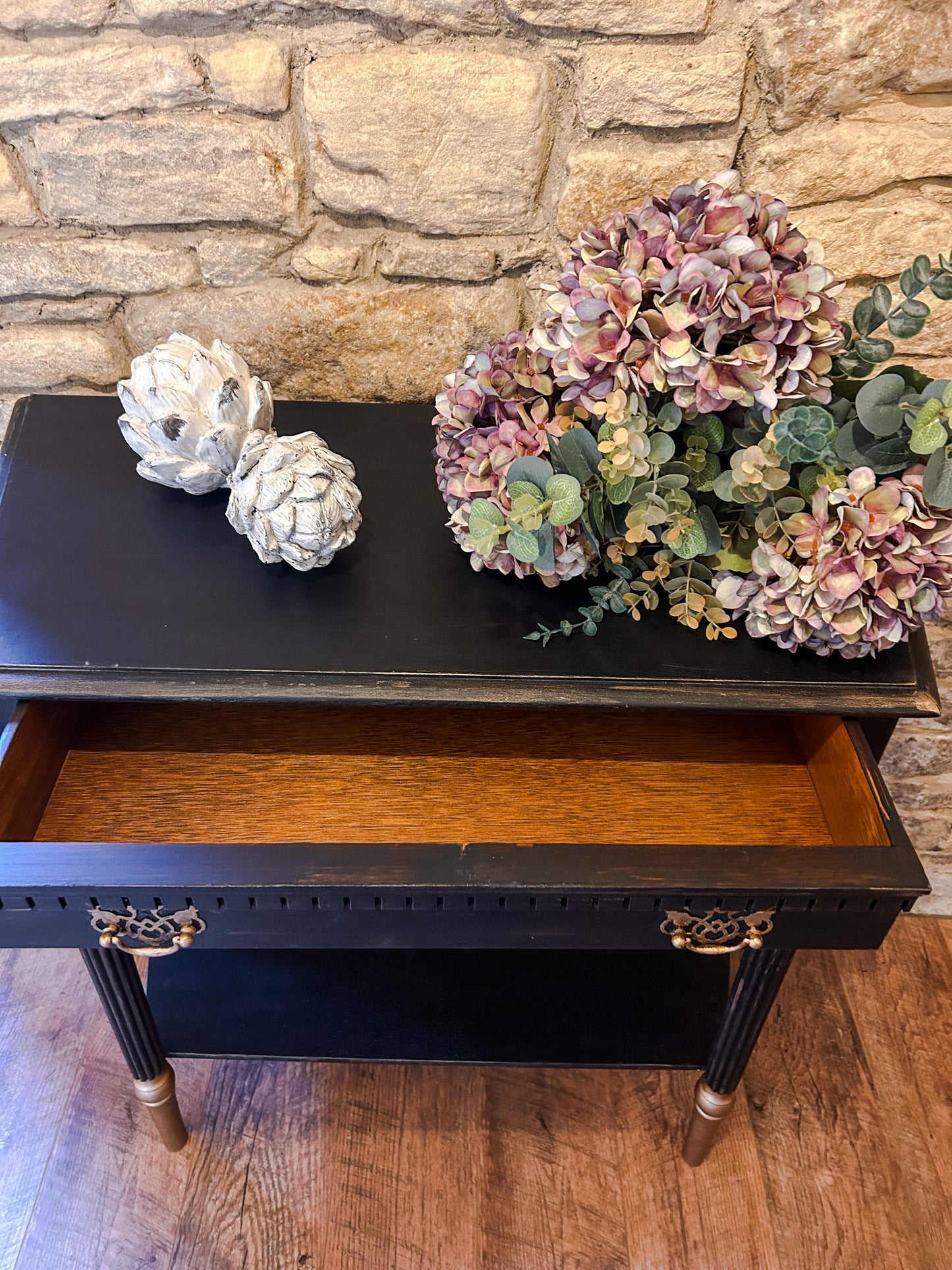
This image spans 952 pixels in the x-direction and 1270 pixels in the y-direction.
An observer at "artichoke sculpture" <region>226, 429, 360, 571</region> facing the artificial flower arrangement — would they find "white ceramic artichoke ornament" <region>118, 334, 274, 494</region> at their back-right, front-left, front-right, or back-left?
back-left

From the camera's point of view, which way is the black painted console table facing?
toward the camera
